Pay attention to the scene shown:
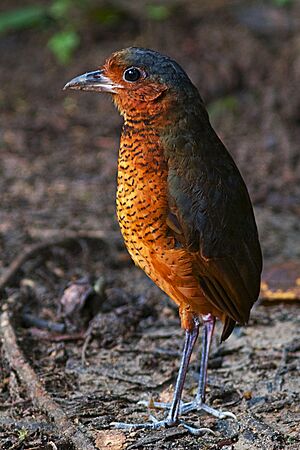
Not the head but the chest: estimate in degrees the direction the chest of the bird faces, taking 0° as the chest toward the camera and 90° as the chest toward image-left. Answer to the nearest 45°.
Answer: approximately 90°

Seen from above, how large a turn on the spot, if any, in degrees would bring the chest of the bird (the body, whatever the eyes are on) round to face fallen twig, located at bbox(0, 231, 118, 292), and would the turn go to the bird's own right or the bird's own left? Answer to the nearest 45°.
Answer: approximately 45° to the bird's own right

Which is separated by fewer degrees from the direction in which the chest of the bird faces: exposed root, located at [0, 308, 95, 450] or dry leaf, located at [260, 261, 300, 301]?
the exposed root

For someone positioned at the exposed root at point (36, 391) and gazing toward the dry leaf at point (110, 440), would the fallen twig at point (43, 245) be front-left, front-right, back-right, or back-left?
back-left

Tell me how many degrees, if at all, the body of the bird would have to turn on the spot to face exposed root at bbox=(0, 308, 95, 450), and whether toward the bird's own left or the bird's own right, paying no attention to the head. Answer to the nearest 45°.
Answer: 0° — it already faces it

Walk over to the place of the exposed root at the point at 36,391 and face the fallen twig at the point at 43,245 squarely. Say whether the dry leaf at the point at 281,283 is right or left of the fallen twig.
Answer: right
